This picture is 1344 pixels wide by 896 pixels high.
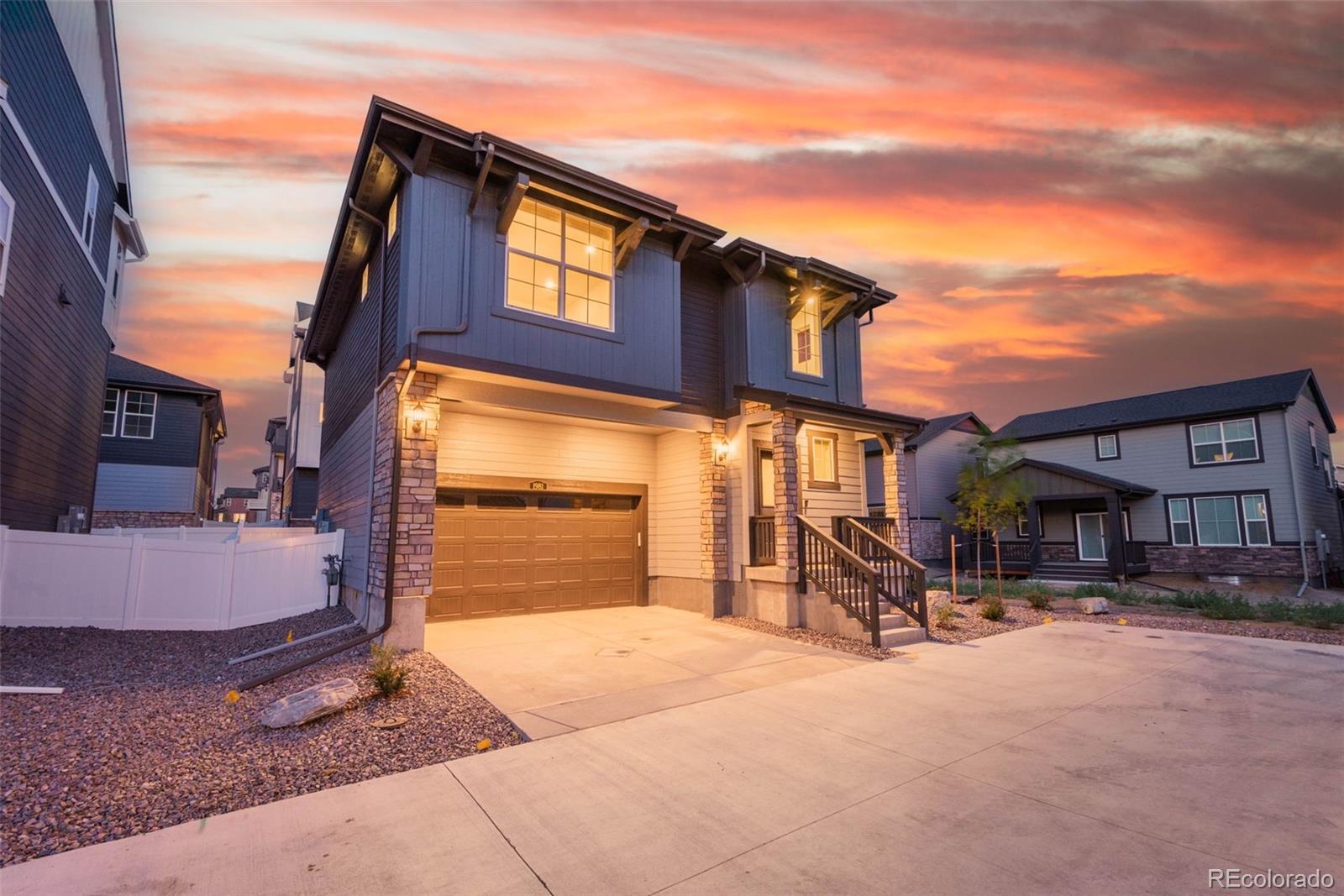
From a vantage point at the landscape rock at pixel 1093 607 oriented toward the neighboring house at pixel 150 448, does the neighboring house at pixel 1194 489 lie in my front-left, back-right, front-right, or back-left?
back-right

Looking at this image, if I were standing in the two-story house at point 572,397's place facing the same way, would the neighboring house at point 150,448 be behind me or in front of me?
behind

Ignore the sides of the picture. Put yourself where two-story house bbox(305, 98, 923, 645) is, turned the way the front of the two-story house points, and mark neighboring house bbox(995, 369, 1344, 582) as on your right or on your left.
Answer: on your left

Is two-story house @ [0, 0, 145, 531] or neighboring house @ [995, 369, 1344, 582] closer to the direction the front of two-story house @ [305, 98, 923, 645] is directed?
the neighboring house

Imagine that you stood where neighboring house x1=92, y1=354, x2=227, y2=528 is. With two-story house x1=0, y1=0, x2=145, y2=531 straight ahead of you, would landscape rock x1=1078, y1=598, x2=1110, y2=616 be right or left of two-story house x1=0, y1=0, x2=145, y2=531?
left

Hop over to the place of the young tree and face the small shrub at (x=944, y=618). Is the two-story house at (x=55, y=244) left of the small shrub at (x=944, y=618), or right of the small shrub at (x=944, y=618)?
right

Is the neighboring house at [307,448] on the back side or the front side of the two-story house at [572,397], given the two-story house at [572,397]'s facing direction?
on the back side

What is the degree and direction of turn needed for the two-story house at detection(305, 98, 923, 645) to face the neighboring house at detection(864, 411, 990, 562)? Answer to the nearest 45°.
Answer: approximately 90° to its left

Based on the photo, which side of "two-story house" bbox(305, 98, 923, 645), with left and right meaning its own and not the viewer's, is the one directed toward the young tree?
left

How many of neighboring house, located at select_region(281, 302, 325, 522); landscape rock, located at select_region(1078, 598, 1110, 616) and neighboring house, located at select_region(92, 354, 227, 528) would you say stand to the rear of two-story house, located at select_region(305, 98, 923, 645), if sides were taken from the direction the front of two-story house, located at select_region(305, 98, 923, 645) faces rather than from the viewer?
2
